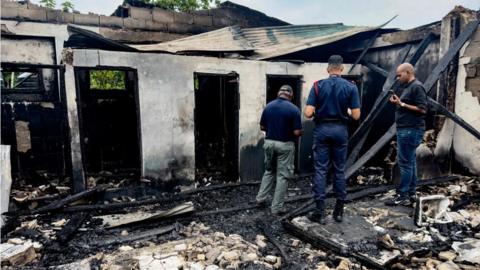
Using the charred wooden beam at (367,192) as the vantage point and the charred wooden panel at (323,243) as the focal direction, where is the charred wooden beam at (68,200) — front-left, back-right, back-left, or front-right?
front-right

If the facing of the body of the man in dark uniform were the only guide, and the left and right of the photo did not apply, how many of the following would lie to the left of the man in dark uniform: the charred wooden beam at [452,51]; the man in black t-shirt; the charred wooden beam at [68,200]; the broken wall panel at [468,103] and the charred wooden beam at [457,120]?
1

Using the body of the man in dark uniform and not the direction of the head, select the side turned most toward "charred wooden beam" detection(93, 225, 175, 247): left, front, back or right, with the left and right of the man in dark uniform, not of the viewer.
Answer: left

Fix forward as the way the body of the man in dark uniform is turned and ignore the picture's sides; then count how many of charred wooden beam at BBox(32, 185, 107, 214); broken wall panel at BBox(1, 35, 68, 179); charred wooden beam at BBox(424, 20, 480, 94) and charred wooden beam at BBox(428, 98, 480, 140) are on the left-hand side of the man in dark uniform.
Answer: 2

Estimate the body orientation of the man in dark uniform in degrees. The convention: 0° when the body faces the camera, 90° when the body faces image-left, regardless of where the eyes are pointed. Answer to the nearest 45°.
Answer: approximately 180°

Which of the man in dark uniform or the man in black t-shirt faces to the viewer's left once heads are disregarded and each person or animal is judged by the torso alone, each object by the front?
the man in black t-shirt

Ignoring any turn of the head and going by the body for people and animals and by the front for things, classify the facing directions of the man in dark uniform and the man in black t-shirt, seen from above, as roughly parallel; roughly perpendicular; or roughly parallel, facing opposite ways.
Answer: roughly perpendicular

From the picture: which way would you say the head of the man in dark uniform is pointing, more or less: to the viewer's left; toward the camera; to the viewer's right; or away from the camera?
away from the camera

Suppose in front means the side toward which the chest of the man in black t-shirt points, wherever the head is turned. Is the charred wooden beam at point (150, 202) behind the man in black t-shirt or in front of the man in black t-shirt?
in front

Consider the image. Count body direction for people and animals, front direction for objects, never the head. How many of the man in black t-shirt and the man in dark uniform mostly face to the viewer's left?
1

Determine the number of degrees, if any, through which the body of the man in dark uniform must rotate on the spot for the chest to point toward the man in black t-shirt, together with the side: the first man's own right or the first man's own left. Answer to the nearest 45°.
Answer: approximately 45° to the first man's own right

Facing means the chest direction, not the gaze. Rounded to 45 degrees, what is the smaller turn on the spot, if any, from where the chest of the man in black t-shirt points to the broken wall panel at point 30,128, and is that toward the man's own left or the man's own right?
0° — they already face it

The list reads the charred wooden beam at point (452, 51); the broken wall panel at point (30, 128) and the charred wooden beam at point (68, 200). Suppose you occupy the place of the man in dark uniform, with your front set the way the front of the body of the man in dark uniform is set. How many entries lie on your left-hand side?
2

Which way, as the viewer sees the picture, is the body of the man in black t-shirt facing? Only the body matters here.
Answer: to the viewer's left

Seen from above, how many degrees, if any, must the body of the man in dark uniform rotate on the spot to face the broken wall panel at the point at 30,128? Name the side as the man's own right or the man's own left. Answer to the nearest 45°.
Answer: approximately 90° to the man's own left
